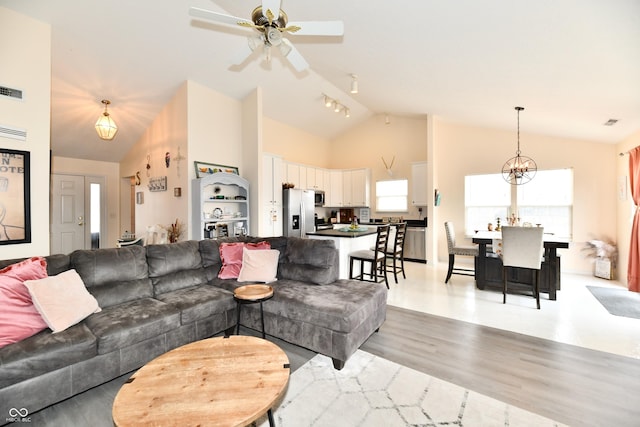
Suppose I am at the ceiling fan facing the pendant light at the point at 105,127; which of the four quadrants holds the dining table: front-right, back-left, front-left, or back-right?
back-right

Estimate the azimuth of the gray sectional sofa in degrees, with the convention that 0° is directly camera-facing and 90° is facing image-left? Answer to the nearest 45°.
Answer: approximately 315°

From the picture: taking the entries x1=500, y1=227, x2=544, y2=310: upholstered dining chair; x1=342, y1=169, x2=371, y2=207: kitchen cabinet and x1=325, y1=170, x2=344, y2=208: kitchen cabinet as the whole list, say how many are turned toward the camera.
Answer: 2

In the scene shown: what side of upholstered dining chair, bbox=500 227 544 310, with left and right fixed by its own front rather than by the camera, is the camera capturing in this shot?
back

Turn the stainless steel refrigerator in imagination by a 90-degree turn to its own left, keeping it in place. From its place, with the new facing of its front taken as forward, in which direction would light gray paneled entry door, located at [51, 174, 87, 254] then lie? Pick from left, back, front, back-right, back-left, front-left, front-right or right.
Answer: back-left

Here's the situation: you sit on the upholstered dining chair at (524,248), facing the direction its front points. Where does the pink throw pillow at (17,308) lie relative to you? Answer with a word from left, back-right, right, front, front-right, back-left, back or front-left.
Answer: back-left

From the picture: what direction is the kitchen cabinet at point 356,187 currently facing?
toward the camera

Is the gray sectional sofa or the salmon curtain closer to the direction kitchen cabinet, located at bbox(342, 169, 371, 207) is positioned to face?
the gray sectional sofa

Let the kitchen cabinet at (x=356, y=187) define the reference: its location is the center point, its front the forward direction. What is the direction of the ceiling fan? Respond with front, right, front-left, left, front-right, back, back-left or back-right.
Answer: front

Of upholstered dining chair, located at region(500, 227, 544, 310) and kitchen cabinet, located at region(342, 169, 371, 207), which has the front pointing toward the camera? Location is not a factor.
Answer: the kitchen cabinet

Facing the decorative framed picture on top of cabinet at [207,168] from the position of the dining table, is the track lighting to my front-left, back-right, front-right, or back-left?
front-right

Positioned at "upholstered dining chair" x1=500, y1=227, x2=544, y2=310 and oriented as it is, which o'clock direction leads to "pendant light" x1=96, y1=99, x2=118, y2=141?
The pendant light is roughly at 8 o'clock from the upholstered dining chair.

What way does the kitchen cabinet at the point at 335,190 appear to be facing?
toward the camera

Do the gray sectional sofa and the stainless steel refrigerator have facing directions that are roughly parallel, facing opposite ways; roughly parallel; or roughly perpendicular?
roughly parallel

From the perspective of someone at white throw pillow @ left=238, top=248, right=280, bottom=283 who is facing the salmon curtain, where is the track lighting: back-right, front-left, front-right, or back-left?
front-left

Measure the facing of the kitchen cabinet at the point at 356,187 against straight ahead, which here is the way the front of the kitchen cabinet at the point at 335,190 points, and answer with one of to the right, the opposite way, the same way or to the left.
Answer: the same way

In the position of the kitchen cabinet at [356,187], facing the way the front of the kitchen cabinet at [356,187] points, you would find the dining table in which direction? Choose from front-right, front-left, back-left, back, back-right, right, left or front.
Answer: front-left

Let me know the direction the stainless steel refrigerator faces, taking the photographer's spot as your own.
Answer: facing the viewer and to the right of the viewer
